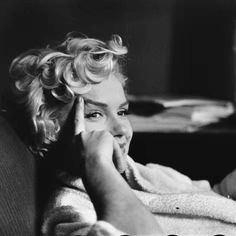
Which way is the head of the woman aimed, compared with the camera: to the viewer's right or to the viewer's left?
to the viewer's right

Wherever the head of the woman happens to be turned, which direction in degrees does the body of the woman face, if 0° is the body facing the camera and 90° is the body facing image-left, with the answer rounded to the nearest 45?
approximately 315°
